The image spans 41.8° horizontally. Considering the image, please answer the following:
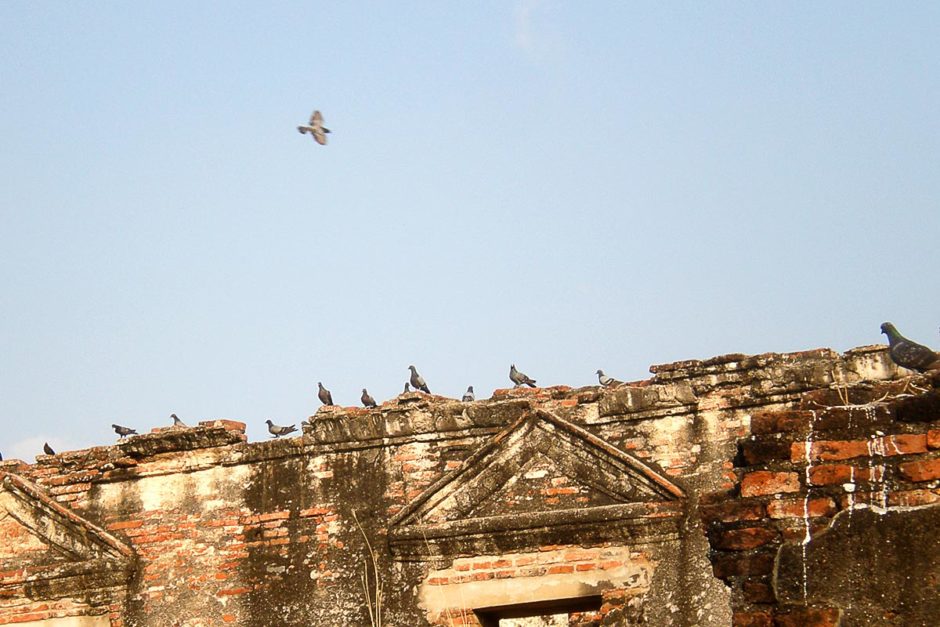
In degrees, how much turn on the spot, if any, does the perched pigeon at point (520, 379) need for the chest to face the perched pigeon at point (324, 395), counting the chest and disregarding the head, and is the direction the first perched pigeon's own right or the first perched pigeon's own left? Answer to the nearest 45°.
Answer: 0° — it already faces it

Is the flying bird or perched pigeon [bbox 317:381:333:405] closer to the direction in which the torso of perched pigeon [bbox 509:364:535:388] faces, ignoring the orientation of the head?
the perched pigeon

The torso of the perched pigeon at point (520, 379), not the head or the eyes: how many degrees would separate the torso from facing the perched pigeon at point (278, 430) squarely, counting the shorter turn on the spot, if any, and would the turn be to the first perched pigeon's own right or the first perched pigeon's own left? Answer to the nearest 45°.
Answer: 0° — it already faces it

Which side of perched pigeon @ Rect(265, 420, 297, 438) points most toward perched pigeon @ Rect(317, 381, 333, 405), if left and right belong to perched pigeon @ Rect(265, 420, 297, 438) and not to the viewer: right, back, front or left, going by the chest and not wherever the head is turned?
back

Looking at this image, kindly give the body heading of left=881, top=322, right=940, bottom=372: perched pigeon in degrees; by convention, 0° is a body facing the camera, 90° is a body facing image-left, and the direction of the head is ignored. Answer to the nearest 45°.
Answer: approximately 90°

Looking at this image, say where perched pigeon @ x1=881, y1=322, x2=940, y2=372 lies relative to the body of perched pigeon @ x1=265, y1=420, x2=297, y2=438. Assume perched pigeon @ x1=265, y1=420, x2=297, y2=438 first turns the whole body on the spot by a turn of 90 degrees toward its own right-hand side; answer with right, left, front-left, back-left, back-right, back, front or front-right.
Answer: back-right

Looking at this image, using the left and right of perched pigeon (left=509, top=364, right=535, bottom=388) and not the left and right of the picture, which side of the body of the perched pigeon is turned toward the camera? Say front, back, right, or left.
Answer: left
